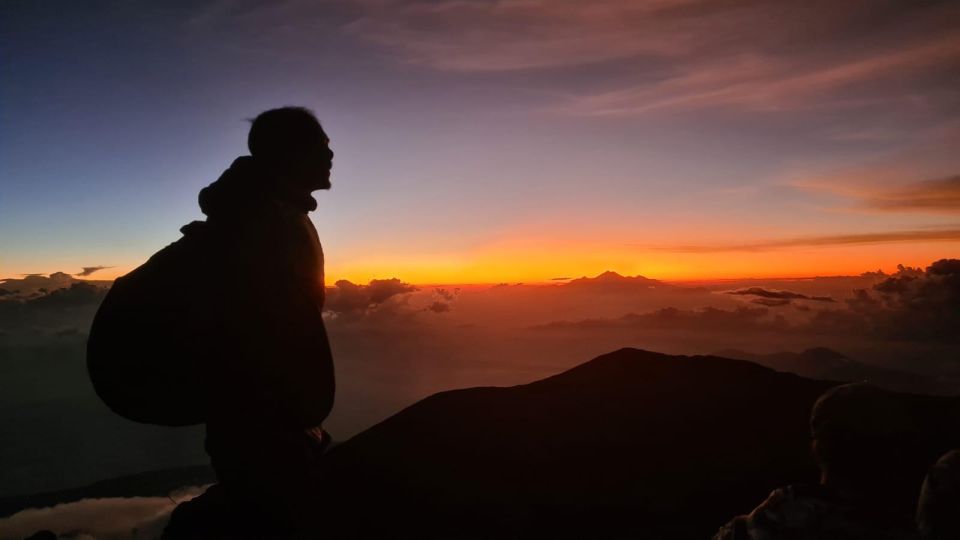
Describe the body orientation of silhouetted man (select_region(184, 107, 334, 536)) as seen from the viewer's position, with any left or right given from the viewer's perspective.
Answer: facing to the right of the viewer

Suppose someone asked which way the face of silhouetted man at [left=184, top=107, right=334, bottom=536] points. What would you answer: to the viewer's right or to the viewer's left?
to the viewer's right
